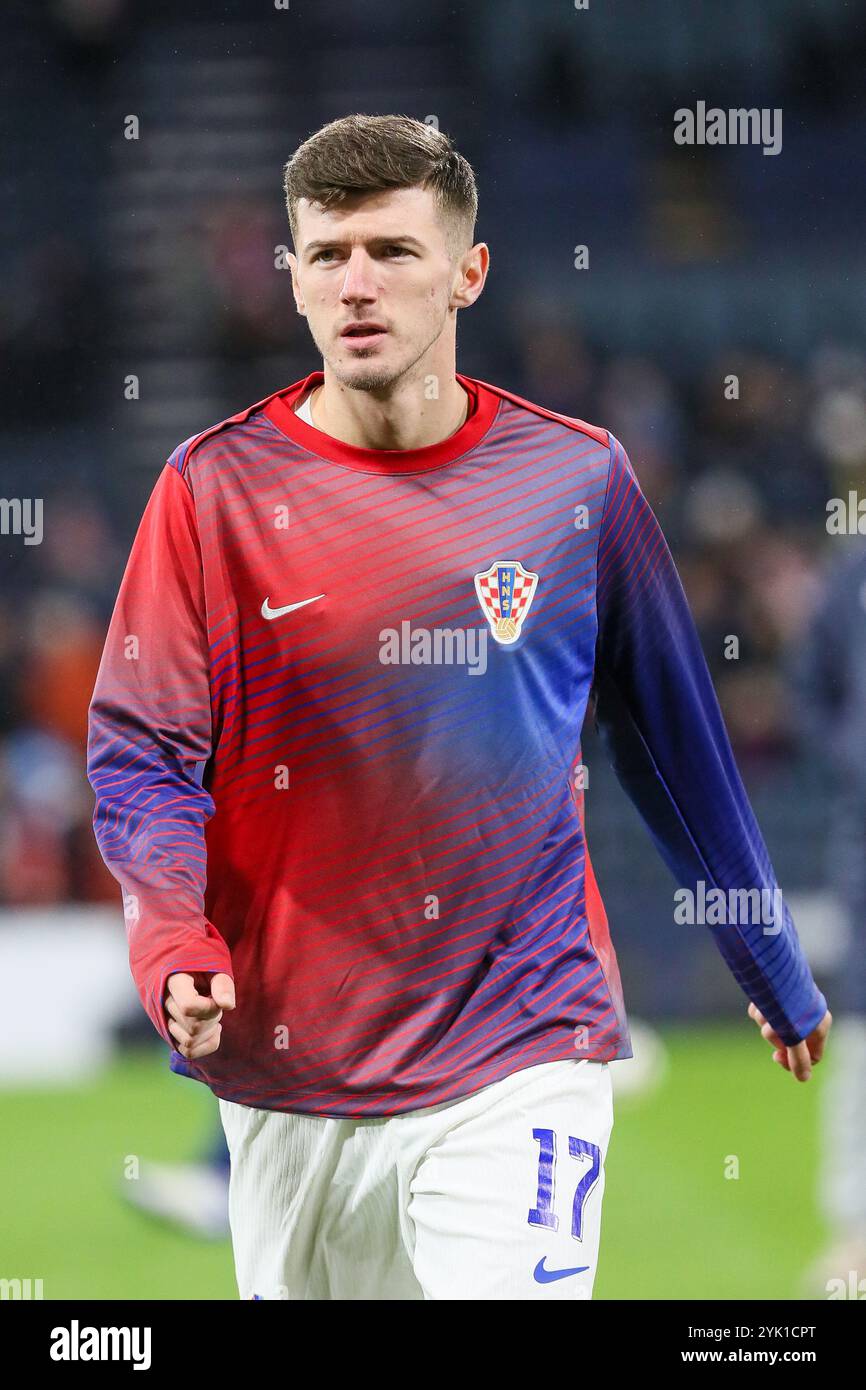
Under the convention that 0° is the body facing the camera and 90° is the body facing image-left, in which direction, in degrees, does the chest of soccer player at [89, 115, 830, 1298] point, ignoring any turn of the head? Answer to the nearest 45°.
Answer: approximately 0°
